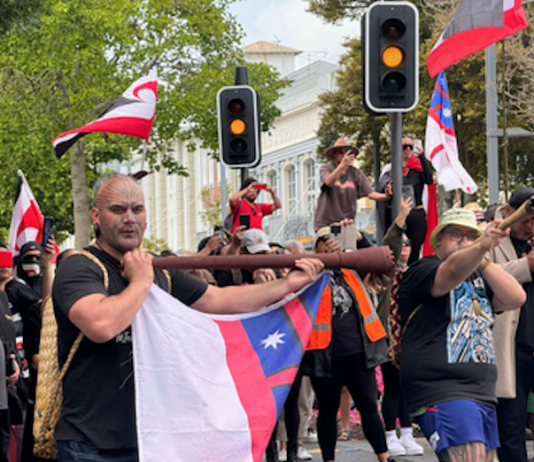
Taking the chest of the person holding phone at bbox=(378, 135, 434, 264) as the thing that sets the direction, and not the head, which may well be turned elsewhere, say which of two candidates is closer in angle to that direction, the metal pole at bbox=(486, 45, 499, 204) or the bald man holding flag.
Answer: the bald man holding flag

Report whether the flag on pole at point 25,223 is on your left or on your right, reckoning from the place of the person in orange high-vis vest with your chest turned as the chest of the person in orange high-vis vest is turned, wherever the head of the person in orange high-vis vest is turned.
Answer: on your right

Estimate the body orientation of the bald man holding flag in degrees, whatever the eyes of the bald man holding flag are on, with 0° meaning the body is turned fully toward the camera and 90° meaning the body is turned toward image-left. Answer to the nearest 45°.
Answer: approximately 315°

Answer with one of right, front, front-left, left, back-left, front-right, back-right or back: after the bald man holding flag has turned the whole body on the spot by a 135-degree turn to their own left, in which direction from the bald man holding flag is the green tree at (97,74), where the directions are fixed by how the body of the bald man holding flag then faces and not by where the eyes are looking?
front

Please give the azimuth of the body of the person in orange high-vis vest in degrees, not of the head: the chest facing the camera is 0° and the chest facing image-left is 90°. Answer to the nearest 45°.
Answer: approximately 0°

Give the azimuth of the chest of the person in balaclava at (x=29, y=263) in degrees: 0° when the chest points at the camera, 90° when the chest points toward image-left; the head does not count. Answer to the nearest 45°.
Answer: approximately 315°

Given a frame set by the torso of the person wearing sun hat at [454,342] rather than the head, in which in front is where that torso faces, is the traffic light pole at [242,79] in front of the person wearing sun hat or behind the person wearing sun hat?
behind
